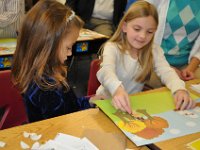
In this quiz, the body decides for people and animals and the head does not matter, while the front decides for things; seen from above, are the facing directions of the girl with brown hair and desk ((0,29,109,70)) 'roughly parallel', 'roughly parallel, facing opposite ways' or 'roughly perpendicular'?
roughly perpendicular

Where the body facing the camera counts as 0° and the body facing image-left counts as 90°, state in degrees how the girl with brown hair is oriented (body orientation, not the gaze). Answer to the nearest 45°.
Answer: approximately 270°

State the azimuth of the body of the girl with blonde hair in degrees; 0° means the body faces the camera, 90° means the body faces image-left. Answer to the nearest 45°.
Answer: approximately 315°

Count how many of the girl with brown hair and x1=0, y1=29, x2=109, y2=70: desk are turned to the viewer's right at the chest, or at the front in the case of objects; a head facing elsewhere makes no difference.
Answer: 1

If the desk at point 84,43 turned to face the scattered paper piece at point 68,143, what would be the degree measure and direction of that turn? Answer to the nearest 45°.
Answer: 0° — it already faces it

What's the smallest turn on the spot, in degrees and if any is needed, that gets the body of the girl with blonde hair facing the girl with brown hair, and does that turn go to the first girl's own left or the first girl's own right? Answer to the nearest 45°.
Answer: approximately 90° to the first girl's own right

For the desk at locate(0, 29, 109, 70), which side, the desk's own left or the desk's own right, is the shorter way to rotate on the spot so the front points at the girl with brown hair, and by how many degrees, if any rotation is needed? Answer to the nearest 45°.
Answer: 0° — it already faces them

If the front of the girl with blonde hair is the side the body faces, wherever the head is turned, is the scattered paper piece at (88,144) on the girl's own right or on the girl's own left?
on the girl's own right

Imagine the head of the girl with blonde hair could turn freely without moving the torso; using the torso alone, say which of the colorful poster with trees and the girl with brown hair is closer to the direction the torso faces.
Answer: the colorful poster with trees
